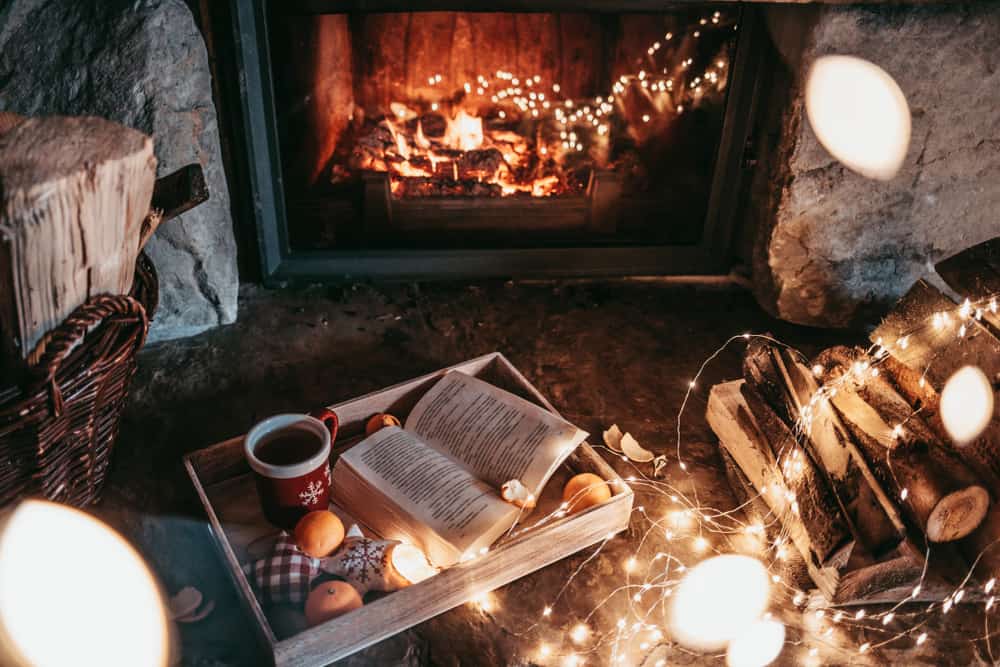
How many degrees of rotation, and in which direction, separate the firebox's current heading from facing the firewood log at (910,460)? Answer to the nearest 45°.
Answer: approximately 45° to its left

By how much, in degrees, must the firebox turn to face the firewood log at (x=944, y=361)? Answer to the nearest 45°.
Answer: approximately 45° to its left

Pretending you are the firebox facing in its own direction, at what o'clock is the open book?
The open book is roughly at 12 o'clock from the firebox.

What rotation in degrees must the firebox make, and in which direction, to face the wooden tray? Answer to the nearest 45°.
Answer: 0° — it already faces it

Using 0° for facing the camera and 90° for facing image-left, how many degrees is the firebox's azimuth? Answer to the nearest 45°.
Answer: approximately 0°

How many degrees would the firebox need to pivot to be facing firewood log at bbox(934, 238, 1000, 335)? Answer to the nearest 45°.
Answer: approximately 45° to its left

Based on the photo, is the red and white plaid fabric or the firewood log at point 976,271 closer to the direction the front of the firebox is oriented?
the red and white plaid fabric

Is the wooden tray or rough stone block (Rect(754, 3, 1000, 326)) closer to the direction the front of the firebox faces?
the wooden tray

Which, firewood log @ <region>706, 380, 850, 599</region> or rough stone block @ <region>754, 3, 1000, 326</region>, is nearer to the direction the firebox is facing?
the firewood log
